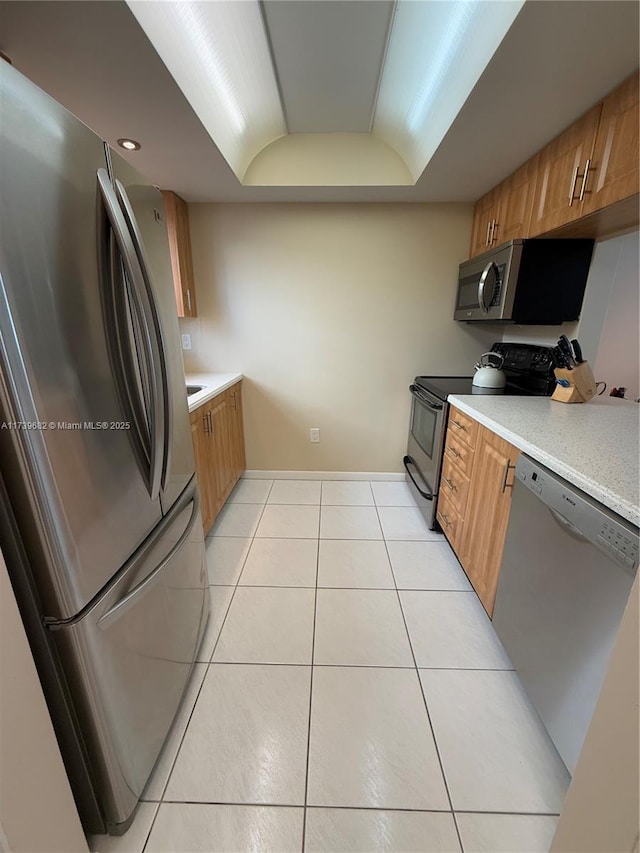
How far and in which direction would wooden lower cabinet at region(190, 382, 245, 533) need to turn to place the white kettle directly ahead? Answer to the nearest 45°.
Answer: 0° — it already faces it

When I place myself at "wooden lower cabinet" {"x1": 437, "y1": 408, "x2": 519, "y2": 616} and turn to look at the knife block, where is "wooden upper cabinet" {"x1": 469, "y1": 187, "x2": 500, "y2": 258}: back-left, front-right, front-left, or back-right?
front-left

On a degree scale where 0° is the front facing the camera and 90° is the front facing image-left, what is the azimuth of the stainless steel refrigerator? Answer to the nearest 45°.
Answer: approximately 315°

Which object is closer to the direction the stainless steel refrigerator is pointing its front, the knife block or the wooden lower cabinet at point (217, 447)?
the knife block

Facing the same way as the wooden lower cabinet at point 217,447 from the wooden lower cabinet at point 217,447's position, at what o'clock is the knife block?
The knife block is roughly at 1 o'clock from the wooden lower cabinet.

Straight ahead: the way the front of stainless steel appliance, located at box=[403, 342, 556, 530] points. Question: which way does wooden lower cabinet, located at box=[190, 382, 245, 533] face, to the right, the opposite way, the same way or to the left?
the opposite way

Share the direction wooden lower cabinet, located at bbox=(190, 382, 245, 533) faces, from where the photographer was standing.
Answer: facing to the right of the viewer

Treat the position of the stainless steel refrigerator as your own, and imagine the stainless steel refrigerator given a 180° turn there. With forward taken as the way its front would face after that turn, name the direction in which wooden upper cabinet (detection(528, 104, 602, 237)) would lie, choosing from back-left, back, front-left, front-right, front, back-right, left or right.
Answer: back-right

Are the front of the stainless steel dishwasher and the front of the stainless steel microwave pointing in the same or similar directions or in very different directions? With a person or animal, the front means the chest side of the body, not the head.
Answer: same or similar directions

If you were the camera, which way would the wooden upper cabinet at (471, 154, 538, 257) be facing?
facing the viewer and to the left of the viewer

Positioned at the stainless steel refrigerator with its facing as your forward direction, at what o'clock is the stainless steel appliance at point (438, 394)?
The stainless steel appliance is roughly at 10 o'clock from the stainless steel refrigerator.

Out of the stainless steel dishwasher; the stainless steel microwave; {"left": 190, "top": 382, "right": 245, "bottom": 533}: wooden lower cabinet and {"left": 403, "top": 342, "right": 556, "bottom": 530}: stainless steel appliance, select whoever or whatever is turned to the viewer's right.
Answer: the wooden lower cabinet

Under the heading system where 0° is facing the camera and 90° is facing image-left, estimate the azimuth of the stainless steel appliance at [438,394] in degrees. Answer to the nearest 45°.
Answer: approximately 45°

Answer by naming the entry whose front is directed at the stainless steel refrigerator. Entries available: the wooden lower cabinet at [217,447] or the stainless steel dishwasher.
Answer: the stainless steel dishwasher

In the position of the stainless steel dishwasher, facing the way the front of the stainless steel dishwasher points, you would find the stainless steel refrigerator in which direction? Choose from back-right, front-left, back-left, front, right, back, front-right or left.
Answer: front

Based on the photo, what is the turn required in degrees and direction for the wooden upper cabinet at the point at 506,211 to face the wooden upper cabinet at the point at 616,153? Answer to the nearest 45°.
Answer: approximately 90° to its left

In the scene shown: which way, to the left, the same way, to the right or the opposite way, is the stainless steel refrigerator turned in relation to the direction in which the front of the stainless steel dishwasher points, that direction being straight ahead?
the opposite way
